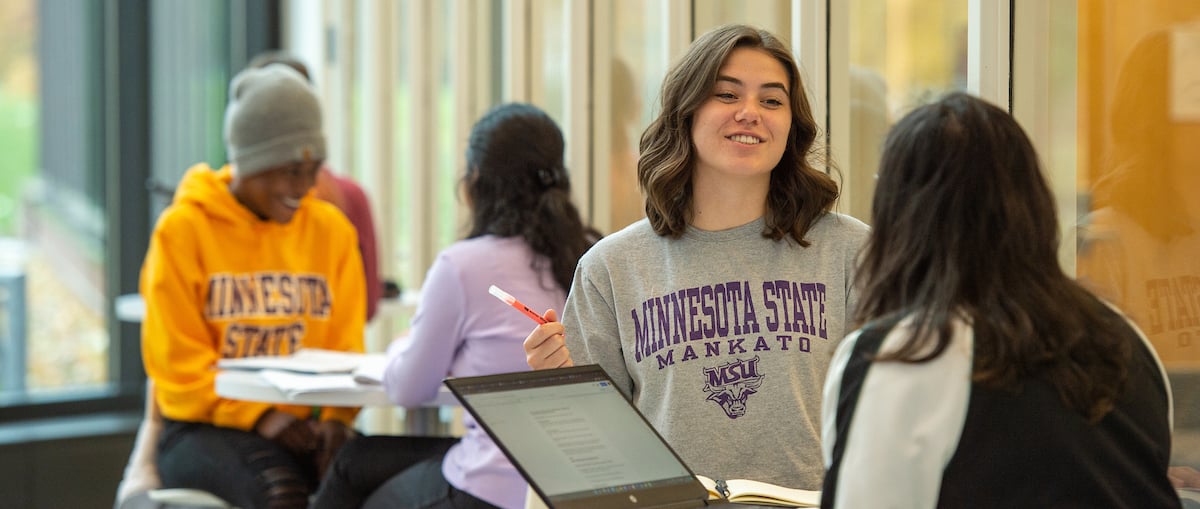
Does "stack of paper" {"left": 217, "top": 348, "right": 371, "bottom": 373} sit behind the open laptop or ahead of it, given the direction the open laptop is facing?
behind

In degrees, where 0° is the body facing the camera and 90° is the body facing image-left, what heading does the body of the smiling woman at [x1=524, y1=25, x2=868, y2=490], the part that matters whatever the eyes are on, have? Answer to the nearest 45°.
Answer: approximately 0°

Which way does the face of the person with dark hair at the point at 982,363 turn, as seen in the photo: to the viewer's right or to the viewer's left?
to the viewer's left

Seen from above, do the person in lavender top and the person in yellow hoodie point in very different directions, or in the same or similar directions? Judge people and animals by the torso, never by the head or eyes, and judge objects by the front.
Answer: very different directions

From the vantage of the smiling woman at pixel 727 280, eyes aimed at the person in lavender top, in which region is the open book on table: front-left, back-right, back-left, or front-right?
back-left

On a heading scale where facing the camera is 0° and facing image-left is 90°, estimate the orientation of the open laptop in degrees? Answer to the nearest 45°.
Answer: approximately 315°
